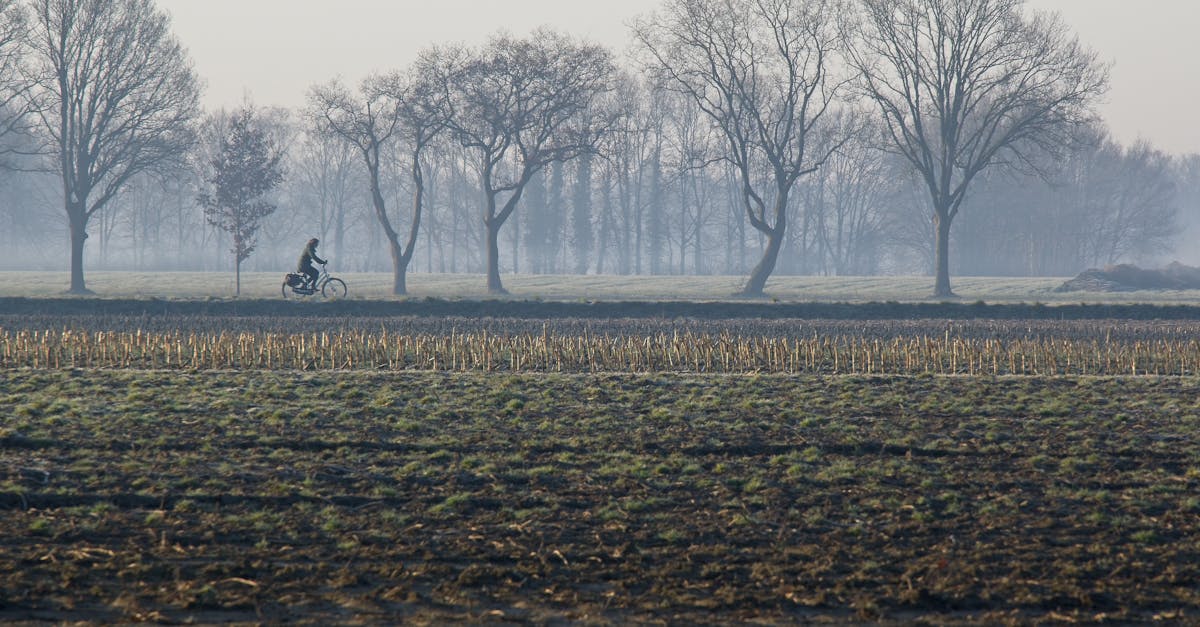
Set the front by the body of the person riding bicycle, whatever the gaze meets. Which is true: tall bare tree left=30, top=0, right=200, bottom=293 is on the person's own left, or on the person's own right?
on the person's own left

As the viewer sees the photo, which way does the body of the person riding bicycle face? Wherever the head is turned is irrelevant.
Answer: to the viewer's right
